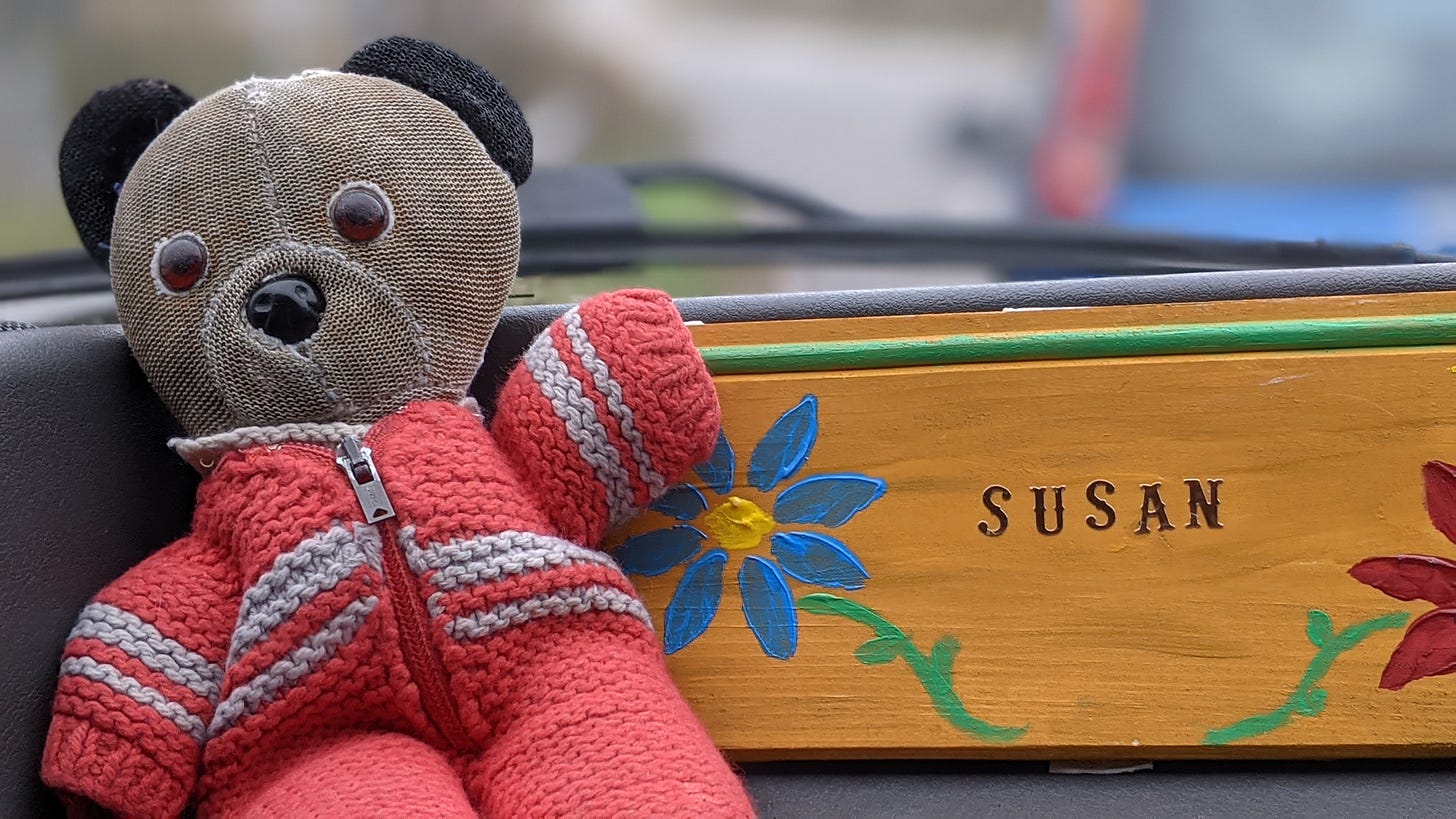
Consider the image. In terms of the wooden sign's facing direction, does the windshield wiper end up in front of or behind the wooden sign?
behind

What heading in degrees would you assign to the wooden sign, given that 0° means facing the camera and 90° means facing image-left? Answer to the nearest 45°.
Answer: approximately 0°

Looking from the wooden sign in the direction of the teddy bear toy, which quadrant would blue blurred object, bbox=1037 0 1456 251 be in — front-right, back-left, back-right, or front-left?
back-right

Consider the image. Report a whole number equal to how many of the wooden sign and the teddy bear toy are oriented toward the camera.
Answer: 2
